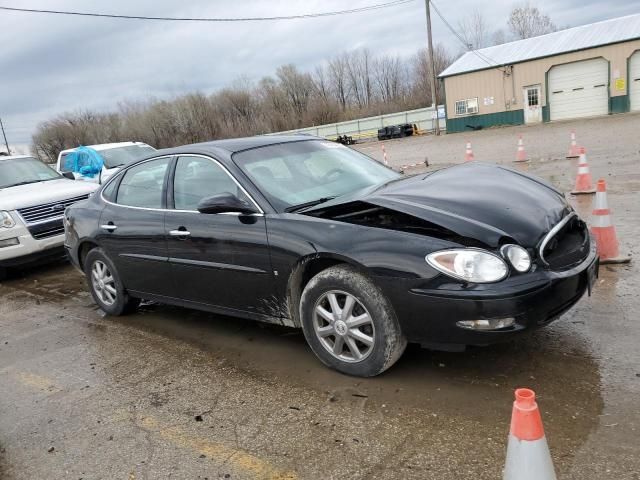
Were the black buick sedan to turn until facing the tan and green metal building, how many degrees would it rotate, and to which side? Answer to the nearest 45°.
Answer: approximately 90° to its left

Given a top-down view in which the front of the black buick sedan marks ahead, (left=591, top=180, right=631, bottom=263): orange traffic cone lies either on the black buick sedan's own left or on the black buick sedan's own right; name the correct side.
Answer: on the black buick sedan's own left

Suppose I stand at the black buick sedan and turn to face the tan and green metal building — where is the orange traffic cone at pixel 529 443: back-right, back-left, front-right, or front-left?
back-right

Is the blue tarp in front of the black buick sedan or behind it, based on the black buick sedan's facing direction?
behind

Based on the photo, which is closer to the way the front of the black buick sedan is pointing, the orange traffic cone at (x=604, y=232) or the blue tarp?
the orange traffic cone

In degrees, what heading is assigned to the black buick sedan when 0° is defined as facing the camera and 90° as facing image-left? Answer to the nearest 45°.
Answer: approximately 315°
